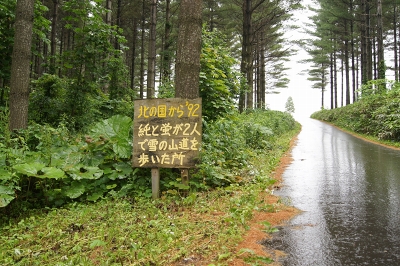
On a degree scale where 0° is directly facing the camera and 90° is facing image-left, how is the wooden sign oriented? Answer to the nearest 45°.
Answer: approximately 0°
